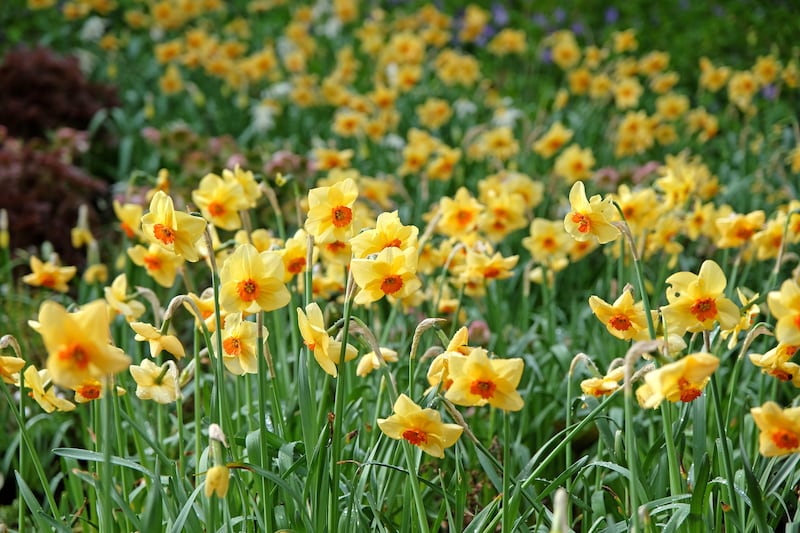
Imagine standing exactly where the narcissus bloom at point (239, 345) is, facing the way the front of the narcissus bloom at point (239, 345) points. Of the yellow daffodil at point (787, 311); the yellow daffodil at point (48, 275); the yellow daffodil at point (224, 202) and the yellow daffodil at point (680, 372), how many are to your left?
2

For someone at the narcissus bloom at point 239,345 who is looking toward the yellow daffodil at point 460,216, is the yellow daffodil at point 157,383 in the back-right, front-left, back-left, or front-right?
back-left

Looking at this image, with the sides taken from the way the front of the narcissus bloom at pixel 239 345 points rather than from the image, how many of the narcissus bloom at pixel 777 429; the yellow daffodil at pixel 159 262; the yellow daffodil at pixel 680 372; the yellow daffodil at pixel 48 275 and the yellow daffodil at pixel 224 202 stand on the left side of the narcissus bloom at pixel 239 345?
2

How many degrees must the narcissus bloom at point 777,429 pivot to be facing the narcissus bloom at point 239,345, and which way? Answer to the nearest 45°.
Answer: approximately 90° to its right

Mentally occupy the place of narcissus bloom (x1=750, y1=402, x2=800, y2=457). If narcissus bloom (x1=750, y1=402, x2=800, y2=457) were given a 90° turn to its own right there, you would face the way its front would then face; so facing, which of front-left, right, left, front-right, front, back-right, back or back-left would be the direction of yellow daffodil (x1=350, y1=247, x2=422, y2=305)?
front

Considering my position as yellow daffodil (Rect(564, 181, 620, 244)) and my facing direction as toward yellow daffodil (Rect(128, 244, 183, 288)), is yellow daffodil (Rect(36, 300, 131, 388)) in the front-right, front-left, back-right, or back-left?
front-left

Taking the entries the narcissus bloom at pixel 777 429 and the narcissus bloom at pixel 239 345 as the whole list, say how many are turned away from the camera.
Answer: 0

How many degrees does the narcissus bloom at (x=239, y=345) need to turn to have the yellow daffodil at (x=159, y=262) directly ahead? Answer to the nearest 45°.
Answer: approximately 135° to its right

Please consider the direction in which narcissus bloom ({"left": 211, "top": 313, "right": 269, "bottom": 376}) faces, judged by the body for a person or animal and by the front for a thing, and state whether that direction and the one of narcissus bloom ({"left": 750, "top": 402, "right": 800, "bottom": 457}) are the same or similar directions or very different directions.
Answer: same or similar directions

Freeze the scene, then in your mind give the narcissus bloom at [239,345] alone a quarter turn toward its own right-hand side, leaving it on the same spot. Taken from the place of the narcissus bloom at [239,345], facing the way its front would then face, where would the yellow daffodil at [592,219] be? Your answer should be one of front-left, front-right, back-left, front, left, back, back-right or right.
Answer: back-right

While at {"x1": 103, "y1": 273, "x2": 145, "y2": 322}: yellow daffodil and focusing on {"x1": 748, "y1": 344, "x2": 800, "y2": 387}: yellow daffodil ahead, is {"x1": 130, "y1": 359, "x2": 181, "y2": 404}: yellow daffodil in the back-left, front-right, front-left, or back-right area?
front-right

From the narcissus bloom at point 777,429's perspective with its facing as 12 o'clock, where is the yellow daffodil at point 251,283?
The yellow daffodil is roughly at 3 o'clock from the narcissus bloom.

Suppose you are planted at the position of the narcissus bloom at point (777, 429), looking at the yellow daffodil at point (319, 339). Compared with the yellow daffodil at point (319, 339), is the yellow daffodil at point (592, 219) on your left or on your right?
right

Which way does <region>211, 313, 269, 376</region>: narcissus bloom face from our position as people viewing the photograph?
facing the viewer and to the left of the viewer

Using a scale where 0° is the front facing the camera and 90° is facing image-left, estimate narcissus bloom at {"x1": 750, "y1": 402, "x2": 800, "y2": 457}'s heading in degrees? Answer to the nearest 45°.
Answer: approximately 0°
